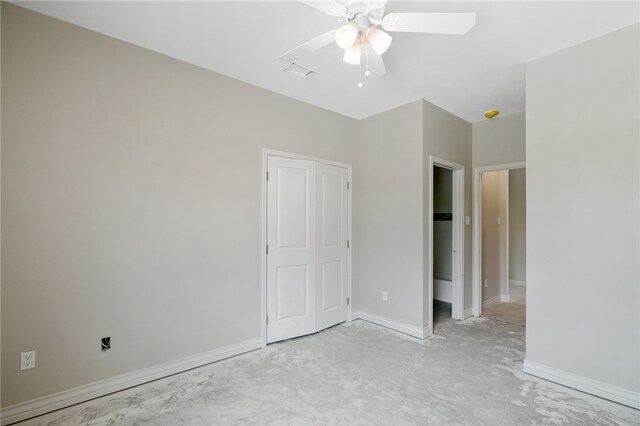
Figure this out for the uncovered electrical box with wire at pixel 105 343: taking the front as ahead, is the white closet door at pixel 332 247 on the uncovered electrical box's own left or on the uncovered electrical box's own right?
on the uncovered electrical box's own left

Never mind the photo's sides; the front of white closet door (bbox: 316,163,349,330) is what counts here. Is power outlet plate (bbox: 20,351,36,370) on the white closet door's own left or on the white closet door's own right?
on the white closet door's own right

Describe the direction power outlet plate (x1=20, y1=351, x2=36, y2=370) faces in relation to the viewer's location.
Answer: facing the viewer

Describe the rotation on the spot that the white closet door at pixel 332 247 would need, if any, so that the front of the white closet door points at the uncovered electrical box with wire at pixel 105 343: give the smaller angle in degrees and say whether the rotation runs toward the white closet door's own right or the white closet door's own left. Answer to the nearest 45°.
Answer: approximately 90° to the white closet door's own right

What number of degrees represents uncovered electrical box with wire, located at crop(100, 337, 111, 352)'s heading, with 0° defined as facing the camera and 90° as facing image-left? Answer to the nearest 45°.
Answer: approximately 0°
